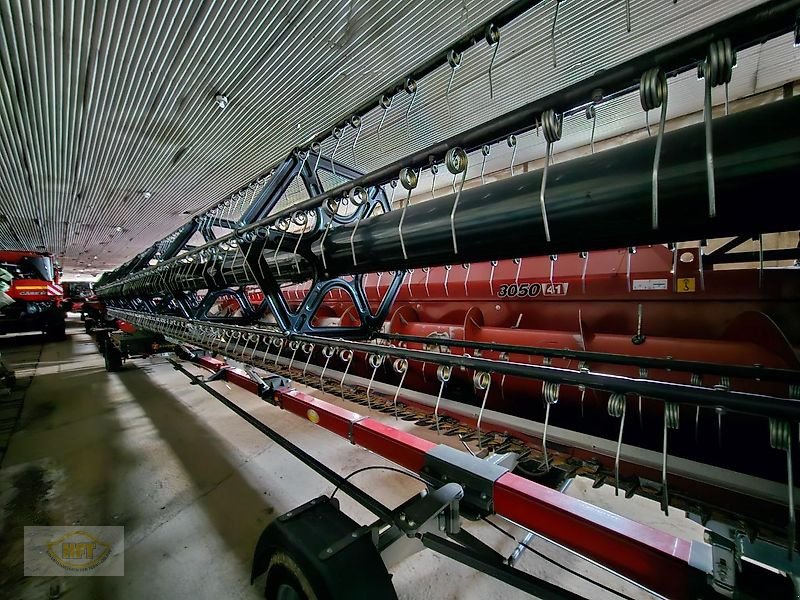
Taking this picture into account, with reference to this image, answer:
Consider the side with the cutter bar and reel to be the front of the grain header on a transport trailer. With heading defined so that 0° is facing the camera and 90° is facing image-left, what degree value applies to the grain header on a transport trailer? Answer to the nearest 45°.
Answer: approximately 45°
